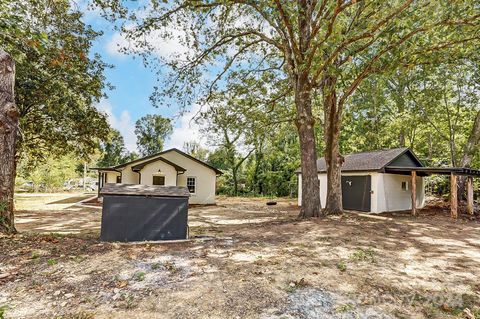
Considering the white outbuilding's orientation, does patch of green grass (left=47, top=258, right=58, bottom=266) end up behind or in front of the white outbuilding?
in front

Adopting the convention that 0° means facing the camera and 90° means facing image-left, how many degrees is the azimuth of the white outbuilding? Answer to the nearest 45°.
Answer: approximately 45°

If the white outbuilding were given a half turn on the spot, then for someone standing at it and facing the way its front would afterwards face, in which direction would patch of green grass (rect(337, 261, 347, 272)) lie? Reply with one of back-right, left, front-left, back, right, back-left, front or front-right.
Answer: back-right

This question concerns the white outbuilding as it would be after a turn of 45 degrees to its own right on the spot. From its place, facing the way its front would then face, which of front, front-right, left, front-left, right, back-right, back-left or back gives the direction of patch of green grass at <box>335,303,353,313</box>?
left

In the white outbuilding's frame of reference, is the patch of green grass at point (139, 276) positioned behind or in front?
in front
